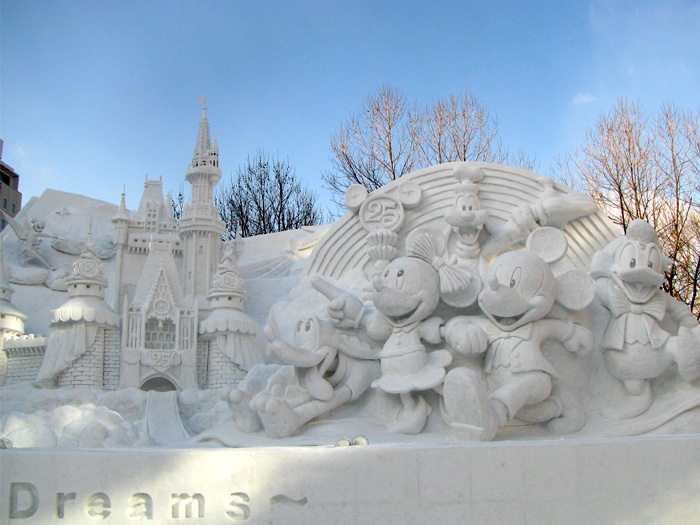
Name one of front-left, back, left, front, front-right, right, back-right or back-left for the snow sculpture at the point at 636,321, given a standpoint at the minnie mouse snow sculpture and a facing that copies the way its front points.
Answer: back-left

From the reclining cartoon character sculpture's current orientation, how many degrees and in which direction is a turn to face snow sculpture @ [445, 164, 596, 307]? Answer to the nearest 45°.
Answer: approximately 135° to its left

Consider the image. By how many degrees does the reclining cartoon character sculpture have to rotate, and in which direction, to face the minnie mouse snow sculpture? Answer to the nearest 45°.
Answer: approximately 135° to its left

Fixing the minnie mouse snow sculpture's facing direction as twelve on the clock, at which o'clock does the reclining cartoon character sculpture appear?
The reclining cartoon character sculpture is roughly at 2 o'clock from the minnie mouse snow sculpture.

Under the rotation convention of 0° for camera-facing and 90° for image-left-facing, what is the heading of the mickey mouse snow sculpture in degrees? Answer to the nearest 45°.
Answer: approximately 45°

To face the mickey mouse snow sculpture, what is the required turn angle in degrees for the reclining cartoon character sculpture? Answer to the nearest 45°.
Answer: approximately 135° to its left

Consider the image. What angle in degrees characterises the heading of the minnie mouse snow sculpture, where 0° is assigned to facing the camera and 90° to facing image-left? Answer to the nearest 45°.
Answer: approximately 45°

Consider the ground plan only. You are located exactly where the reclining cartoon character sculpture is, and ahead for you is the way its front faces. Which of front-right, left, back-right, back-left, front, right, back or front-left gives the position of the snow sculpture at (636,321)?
back-left

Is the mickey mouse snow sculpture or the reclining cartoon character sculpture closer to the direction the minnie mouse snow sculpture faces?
the reclining cartoon character sculpture

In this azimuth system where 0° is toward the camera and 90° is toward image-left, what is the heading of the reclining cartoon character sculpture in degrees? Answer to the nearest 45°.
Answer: approximately 45°
